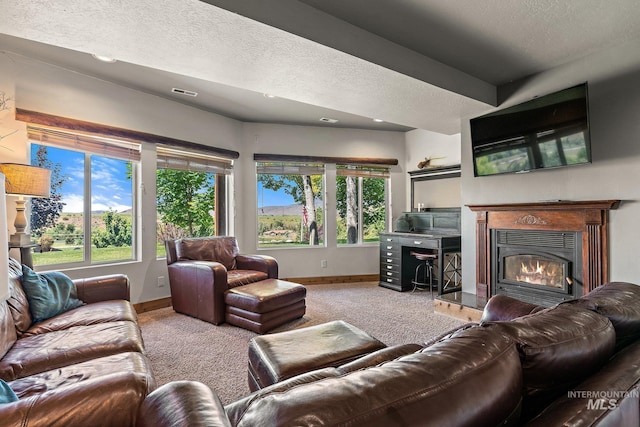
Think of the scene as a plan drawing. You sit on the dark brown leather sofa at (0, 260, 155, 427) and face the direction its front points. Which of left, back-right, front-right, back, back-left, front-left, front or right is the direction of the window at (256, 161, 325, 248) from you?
front-left

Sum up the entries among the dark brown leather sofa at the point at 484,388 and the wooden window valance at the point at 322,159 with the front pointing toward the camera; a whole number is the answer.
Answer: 1

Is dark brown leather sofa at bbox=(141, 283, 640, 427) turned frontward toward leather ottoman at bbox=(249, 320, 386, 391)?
yes

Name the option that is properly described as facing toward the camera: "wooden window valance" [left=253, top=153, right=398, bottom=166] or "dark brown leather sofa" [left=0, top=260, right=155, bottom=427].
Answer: the wooden window valance

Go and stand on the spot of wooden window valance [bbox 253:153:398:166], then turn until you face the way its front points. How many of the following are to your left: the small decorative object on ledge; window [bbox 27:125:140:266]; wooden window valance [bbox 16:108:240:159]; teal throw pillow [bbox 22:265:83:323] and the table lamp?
1

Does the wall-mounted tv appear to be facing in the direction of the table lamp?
yes

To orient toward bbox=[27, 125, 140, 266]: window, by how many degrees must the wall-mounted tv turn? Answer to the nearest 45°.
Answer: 0° — it already faces it

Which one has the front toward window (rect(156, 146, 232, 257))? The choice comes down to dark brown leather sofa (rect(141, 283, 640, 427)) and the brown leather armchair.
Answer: the dark brown leather sofa

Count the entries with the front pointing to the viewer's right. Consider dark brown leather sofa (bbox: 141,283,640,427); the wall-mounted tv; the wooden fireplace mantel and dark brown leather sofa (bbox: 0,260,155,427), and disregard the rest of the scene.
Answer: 1

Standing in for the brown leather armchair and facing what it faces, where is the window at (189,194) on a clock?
The window is roughly at 7 o'clock from the brown leather armchair.

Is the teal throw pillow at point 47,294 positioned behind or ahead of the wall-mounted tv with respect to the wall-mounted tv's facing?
ahead

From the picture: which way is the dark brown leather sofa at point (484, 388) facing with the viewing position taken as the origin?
facing away from the viewer and to the left of the viewer

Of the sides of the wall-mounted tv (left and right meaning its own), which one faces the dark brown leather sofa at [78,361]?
front

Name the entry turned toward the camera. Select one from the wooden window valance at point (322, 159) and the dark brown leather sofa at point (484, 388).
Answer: the wooden window valance

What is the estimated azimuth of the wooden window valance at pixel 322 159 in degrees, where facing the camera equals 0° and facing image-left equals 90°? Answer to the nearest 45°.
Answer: approximately 0°

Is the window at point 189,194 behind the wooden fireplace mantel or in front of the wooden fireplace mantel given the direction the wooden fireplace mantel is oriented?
in front

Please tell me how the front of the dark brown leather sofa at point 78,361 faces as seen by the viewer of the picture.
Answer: facing to the right of the viewer

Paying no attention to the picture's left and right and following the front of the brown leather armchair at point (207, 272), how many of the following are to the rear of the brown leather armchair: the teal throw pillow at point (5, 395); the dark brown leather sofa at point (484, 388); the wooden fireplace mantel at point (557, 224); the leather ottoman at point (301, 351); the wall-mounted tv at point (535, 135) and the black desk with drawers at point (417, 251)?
0
